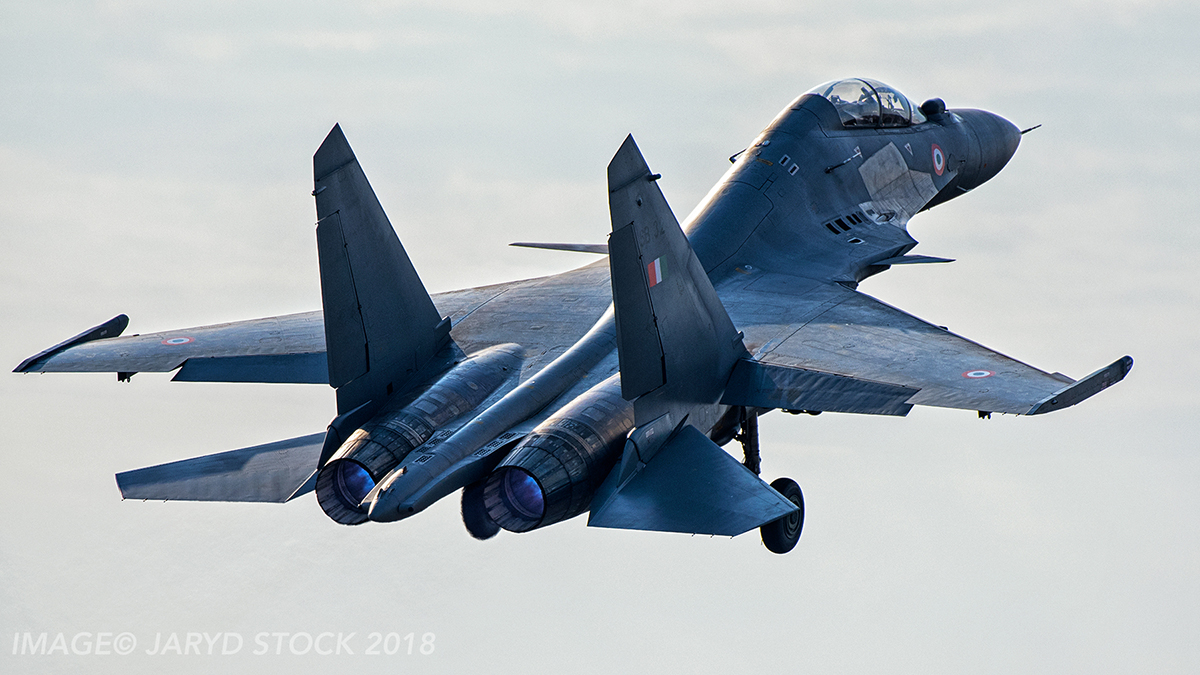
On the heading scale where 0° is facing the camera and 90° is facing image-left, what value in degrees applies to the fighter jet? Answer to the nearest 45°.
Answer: approximately 225°
